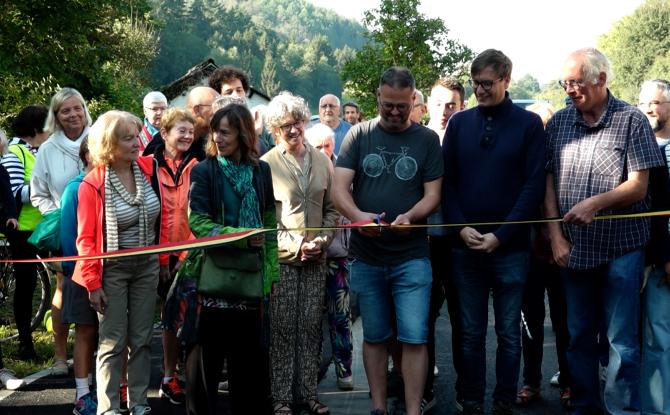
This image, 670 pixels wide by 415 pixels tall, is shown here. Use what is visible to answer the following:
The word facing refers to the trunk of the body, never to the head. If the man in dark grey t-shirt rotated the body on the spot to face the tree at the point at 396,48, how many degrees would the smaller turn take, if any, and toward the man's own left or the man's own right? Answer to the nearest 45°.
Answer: approximately 180°

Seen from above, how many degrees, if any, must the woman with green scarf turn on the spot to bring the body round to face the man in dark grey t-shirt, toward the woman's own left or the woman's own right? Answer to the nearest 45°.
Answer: approximately 90° to the woman's own left

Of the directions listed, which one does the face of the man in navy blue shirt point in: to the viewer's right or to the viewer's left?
to the viewer's left

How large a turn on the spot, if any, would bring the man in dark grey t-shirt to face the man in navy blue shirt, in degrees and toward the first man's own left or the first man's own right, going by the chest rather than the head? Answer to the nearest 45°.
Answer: approximately 90° to the first man's own left

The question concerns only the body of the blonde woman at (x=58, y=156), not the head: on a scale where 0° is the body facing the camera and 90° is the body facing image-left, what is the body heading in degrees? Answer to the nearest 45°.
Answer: approximately 315°

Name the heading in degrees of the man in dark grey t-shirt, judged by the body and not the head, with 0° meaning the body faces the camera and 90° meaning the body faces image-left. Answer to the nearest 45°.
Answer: approximately 0°

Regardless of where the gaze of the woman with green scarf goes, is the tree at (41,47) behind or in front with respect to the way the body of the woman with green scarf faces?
behind

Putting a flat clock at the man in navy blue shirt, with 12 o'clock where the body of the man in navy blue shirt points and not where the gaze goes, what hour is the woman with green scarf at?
The woman with green scarf is roughly at 2 o'clock from the man in navy blue shirt.

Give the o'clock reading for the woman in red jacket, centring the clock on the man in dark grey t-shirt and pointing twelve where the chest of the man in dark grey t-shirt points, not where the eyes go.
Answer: The woman in red jacket is roughly at 3 o'clock from the man in dark grey t-shirt.
